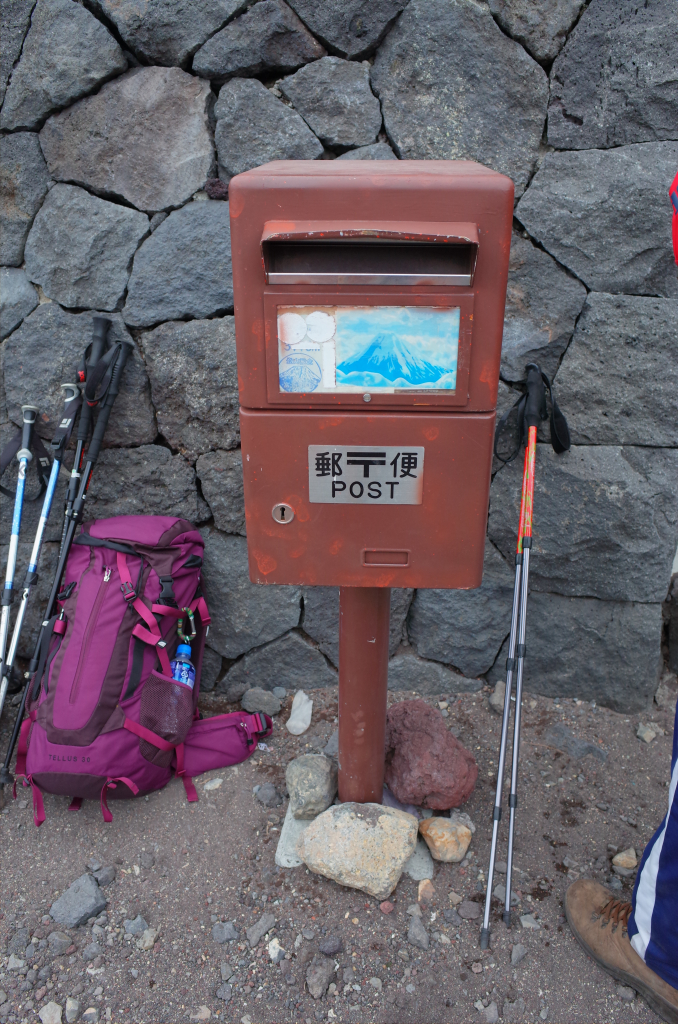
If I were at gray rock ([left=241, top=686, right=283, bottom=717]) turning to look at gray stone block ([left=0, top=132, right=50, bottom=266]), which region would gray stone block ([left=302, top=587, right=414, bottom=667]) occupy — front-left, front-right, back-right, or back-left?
back-right

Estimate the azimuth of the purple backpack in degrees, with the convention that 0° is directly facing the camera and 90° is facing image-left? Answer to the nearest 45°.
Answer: approximately 45°

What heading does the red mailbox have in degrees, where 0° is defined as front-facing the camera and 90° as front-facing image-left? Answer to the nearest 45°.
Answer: approximately 0°

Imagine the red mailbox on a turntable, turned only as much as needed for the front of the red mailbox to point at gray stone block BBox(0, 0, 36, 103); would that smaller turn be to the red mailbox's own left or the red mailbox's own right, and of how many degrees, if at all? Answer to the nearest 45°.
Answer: approximately 135° to the red mailbox's own right

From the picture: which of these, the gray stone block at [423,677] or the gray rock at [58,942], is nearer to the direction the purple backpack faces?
the gray rock

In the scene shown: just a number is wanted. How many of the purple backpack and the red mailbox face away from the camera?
0

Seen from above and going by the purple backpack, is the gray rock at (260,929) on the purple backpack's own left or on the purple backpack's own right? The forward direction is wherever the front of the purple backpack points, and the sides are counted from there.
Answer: on the purple backpack's own left

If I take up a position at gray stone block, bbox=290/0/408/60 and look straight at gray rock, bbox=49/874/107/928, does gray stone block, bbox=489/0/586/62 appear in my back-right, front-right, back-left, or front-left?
back-left
